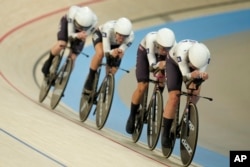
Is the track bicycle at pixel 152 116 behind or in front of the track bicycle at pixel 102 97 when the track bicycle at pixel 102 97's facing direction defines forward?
in front

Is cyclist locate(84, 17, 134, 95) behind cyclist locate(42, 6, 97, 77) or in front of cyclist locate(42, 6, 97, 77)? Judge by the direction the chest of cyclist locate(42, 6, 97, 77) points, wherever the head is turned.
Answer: in front

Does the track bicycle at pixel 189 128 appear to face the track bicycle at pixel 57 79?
no

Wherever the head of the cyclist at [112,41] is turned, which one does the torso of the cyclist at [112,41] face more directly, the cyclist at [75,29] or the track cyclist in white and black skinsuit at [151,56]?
the track cyclist in white and black skinsuit

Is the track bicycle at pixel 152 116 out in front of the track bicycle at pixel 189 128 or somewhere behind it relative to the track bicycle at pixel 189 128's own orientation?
behind

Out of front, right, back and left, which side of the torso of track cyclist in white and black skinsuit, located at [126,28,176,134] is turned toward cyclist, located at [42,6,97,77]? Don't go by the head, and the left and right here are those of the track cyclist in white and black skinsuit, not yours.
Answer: back

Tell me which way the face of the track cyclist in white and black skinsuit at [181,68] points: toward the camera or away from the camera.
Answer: toward the camera

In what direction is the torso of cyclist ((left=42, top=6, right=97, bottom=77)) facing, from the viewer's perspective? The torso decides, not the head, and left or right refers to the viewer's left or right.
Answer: facing the viewer and to the right of the viewer

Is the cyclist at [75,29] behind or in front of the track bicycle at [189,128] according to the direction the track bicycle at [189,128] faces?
behind

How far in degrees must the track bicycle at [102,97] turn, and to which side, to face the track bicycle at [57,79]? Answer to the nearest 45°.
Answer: approximately 180°

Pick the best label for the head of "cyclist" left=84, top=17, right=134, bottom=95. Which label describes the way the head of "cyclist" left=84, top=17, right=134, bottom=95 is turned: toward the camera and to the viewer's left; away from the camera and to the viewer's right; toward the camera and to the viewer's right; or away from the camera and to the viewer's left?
toward the camera and to the viewer's right

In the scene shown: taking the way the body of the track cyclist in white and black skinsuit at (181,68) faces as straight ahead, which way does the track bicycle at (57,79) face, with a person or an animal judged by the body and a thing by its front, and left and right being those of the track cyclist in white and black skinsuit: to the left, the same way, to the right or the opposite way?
the same way

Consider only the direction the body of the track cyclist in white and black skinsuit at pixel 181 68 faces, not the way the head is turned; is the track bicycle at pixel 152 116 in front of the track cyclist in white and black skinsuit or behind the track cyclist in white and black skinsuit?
behind

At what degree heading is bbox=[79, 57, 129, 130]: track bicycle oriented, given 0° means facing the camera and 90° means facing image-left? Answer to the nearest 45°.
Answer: approximately 315°
